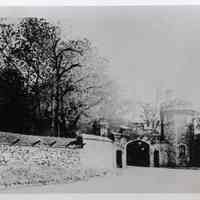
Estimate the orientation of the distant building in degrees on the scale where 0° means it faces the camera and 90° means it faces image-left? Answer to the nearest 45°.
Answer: approximately 0°

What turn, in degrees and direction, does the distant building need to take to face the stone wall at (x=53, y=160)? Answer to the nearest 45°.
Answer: approximately 90° to its right
